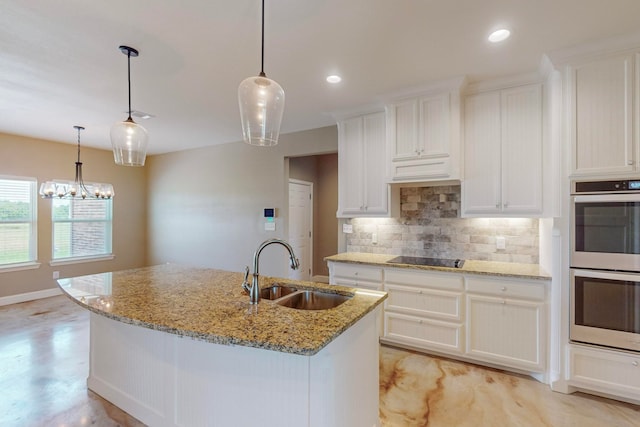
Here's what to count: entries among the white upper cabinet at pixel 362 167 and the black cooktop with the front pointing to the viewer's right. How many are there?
0

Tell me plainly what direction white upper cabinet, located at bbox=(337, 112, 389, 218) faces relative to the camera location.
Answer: facing the viewer and to the left of the viewer

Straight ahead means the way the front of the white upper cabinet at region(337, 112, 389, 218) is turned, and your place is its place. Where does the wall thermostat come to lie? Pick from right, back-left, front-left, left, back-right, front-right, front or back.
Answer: right

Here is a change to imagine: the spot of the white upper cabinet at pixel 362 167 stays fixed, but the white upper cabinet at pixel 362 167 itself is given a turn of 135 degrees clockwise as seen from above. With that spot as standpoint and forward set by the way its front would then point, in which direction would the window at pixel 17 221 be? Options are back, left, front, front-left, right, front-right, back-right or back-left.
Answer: left

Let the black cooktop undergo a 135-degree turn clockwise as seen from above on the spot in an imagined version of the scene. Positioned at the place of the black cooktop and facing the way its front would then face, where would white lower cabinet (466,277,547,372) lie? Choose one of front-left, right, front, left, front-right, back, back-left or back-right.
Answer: back

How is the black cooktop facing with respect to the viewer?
toward the camera

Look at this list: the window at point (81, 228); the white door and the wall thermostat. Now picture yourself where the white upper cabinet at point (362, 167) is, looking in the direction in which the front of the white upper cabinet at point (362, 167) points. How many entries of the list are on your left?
0

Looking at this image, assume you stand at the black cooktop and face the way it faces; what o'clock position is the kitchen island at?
The kitchen island is roughly at 1 o'clock from the black cooktop.

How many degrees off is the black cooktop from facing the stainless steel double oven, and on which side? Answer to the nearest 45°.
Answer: approximately 45° to its left

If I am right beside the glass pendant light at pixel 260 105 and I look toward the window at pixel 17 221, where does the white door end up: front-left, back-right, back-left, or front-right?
front-right

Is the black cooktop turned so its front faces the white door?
no

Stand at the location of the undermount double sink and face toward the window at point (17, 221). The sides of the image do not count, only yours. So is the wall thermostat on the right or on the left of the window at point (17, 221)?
right

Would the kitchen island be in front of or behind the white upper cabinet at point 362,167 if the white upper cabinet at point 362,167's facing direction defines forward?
in front

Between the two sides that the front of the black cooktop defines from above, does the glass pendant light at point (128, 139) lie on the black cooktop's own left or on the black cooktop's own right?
on the black cooktop's own right

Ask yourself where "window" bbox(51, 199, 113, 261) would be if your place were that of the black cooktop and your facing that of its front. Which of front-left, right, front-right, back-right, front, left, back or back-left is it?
right

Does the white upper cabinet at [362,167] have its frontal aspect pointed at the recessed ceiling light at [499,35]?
no

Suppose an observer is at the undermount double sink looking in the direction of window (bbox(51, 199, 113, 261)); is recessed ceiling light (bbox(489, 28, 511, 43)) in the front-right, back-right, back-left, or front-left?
back-right
